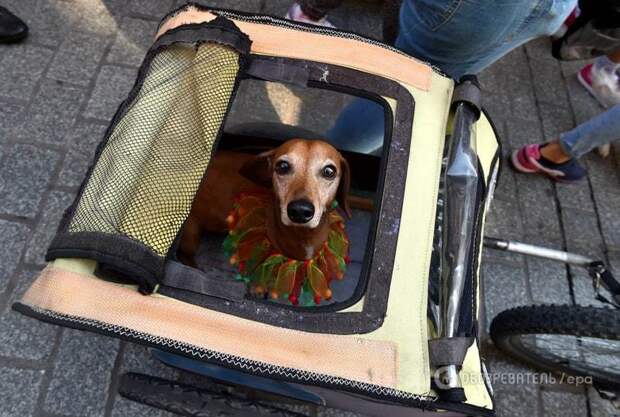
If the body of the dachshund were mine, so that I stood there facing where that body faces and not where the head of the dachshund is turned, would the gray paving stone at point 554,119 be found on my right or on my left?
on my left

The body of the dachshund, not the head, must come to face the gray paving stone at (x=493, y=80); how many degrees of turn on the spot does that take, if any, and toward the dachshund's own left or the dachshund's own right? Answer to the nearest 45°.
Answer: approximately 90° to the dachshund's own left

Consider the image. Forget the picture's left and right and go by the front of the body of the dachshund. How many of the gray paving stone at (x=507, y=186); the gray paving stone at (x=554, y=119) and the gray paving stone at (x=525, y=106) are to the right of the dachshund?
0

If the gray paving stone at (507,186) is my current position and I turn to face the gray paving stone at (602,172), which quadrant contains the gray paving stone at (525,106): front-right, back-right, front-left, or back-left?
front-left

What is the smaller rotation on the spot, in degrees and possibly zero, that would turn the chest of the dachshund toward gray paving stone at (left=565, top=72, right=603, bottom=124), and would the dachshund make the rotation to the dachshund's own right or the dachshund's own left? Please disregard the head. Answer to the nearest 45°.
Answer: approximately 90° to the dachshund's own left

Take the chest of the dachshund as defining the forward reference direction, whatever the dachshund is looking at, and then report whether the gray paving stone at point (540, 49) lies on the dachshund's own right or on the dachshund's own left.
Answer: on the dachshund's own left

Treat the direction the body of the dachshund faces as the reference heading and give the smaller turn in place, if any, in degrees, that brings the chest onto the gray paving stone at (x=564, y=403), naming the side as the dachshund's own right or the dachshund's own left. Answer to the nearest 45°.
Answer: approximately 45° to the dachshund's own left

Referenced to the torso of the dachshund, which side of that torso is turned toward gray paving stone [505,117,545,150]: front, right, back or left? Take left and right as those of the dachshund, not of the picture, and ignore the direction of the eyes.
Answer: left

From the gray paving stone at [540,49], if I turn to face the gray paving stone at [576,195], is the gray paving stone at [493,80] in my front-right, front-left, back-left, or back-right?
front-right

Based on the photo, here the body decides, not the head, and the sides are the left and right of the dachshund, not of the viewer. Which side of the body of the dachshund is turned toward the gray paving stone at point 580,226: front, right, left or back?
left

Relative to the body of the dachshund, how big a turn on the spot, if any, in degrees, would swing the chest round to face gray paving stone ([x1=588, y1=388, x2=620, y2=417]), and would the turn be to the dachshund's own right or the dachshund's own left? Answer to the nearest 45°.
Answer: approximately 45° to the dachshund's own left

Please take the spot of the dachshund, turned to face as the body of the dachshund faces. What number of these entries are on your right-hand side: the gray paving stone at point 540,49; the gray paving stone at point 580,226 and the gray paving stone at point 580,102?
0

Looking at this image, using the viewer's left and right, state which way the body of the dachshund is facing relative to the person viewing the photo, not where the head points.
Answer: facing the viewer and to the right of the viewer
